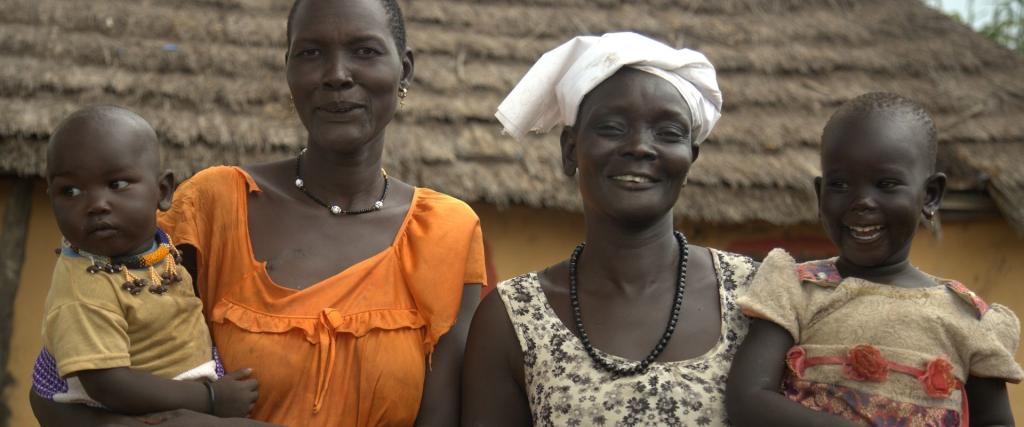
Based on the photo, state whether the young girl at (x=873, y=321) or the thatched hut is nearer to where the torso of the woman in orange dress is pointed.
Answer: the young girl

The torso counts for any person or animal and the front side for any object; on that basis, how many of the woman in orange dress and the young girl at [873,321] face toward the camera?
2

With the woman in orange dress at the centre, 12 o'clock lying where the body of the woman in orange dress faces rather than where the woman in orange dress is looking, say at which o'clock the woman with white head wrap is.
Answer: The woman with white head wrap is roughly at 10 o'clock from the woman in orange dress.

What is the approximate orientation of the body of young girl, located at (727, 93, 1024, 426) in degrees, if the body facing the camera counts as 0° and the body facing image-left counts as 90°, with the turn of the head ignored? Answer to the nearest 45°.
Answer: approximately 0°

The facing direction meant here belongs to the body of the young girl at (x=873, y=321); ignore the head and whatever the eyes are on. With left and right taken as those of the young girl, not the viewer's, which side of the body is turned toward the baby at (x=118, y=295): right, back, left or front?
right

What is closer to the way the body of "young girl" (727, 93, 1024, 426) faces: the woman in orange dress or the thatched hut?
the woman in orange dress

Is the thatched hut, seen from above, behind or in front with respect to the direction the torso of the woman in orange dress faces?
behind

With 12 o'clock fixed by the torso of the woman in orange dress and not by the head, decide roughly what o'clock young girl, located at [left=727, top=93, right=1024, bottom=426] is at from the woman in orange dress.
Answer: The young girl is roughly at 10 o'clock from the woman in orange dress.

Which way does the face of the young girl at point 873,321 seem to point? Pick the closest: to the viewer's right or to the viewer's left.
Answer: to the viewer's left
